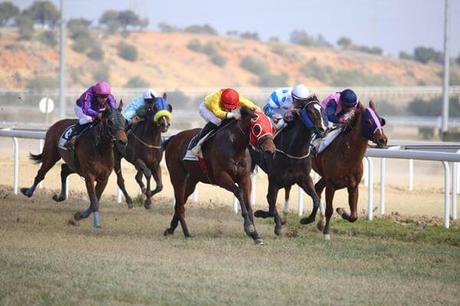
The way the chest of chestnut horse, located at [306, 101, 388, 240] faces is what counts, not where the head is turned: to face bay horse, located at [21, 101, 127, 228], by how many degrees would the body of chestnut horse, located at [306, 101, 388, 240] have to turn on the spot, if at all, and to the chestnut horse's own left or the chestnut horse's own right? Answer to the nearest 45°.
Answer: approximately 135° to the chestnut horse's own right

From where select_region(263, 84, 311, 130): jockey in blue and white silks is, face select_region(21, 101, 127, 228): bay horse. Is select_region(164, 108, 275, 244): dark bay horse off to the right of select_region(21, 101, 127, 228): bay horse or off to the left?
left

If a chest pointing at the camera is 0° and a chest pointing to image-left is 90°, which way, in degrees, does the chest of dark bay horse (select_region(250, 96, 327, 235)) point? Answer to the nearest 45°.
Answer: approximately 315°

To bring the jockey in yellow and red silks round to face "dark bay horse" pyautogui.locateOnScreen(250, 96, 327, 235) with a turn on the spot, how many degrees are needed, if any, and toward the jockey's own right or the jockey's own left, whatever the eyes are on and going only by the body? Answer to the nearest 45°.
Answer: approximately 45° to the jockey's own left

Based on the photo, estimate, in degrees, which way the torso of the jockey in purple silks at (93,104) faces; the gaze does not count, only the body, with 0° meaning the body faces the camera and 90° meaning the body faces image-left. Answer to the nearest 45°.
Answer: approximately 315°

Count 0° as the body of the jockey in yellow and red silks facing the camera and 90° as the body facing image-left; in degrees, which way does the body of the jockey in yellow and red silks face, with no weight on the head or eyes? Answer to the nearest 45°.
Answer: approximately 315°

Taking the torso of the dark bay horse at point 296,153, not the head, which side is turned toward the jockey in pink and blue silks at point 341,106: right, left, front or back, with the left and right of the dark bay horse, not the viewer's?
left

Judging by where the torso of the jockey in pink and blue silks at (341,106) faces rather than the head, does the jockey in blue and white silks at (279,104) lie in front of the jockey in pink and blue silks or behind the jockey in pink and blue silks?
behind

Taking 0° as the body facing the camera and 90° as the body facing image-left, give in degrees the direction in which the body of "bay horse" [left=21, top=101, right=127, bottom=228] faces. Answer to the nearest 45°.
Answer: approximately 315°
